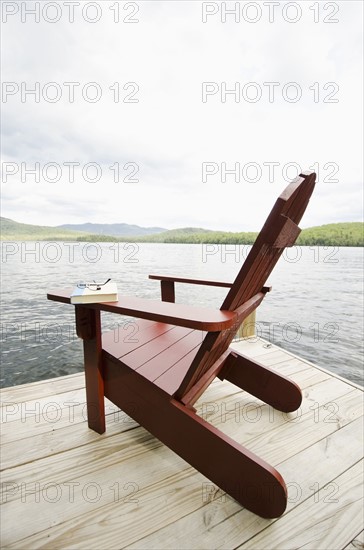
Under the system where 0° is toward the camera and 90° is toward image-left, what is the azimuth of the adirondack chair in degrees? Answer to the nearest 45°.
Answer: approximately 135°
